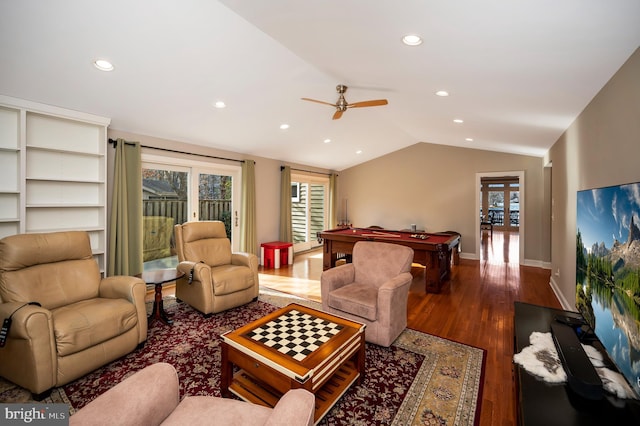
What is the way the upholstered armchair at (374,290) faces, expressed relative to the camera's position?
facing the viewer and to the left of the viewer

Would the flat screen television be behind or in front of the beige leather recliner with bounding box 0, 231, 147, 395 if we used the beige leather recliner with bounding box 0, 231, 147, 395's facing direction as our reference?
in front

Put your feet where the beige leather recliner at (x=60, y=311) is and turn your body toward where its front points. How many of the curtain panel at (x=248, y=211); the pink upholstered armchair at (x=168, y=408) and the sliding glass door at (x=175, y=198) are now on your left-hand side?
2

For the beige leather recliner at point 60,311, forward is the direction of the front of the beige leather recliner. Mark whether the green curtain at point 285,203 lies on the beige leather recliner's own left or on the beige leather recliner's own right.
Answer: on the beige leather recliner's own left

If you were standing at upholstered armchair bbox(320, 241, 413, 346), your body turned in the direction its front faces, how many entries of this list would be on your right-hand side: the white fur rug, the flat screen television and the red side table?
1

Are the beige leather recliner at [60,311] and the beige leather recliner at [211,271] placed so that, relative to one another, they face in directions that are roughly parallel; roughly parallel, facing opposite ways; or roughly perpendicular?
roughly parallel

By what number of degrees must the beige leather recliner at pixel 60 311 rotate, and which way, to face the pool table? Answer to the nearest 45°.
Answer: approximately 45° to its left

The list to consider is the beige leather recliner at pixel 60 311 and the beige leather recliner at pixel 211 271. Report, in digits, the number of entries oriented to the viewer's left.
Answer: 0

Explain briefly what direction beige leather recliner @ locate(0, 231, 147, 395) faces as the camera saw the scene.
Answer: facing the viewer and to the right of the viewer

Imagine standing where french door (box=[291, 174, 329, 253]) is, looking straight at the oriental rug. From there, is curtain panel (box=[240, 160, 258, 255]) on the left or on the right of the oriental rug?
right

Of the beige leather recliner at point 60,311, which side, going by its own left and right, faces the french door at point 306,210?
left

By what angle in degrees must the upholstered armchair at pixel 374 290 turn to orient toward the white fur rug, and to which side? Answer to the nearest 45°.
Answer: approximately 90° to its left

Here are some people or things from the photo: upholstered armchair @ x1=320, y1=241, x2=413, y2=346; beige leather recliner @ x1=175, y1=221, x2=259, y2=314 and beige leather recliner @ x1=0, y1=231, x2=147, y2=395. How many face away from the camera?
0

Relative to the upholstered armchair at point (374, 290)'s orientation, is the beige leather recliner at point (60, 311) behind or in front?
in front
